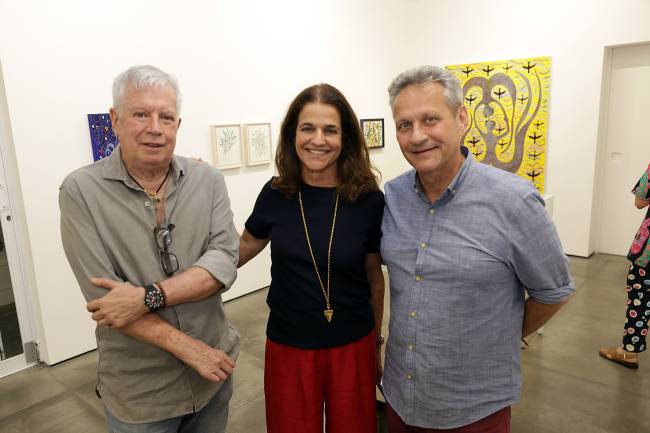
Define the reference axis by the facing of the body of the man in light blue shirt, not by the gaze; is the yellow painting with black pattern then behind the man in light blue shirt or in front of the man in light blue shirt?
behind

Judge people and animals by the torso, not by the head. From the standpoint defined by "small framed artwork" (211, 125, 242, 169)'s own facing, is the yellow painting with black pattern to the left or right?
on its left

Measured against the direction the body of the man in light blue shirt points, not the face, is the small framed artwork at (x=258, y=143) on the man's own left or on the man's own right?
on the man's own right

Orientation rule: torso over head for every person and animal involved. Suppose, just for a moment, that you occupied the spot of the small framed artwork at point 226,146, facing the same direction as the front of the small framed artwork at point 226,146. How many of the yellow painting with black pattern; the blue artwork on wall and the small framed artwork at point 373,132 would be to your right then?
1

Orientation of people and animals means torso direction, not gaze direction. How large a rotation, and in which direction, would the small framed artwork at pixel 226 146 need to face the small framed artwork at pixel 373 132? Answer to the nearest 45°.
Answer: approximately 90° to its left

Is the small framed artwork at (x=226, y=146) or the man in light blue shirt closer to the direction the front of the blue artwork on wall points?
the man in light blue shirt

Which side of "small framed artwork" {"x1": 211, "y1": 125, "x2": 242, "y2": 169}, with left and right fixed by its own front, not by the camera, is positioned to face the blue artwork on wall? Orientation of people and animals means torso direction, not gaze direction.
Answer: right
